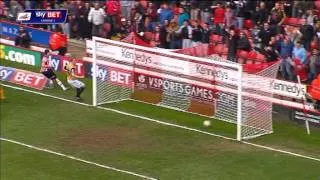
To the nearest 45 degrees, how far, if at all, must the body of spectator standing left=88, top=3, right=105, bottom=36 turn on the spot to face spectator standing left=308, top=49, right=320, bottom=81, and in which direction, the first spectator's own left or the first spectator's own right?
approximately 45° to the first spectator's own left

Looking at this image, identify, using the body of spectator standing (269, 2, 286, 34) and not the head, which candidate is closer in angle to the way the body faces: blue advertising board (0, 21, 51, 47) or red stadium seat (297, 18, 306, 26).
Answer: the blue advertising board

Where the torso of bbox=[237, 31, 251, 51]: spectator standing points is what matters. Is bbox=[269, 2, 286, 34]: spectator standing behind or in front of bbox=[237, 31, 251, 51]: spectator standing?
behind

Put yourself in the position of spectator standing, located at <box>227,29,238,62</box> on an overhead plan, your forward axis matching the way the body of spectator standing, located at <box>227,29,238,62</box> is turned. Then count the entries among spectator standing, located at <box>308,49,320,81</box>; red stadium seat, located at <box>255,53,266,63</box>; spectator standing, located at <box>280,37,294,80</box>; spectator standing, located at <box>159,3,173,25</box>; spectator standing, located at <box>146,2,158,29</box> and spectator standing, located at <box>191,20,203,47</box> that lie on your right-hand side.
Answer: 3

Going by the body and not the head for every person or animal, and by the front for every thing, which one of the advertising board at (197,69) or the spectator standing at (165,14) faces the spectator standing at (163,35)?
the spectator standing at (165,14)

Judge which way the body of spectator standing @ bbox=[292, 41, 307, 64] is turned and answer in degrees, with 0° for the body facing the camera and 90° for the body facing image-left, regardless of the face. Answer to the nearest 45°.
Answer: approximately 45°

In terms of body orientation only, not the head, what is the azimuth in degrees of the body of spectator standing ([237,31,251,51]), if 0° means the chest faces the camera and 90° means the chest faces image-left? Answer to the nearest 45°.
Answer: approximately 45°

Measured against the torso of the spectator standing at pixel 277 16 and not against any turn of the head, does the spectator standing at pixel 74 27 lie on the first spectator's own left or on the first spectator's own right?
on the first spectator's own right

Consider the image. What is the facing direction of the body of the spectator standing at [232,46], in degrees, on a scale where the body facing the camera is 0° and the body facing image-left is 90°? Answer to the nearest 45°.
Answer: approximately 45°

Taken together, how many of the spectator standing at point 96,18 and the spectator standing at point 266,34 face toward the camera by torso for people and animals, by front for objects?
2

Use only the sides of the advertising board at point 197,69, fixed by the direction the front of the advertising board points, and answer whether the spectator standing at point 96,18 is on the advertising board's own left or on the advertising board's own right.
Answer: on the advertising board's own right
